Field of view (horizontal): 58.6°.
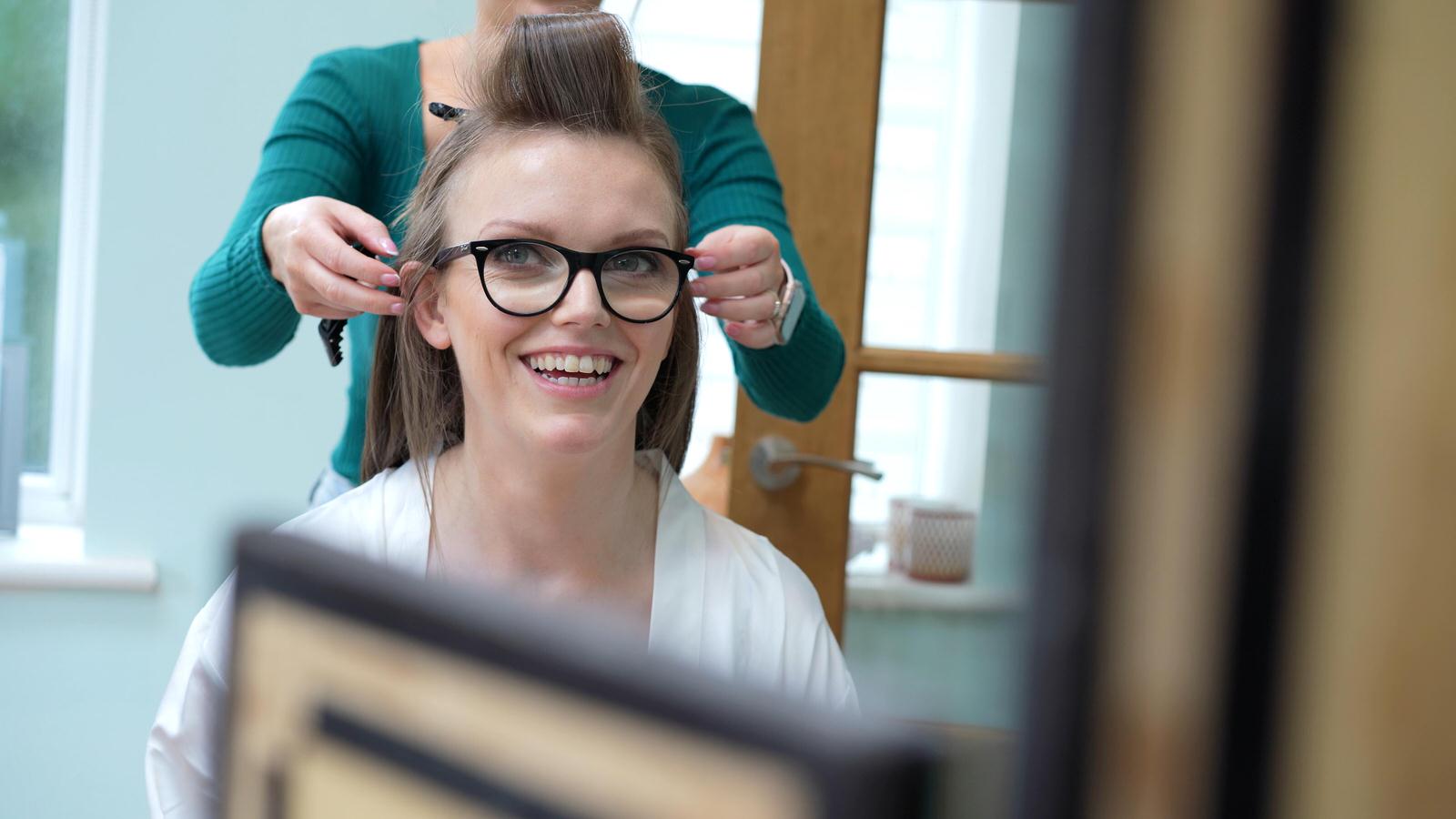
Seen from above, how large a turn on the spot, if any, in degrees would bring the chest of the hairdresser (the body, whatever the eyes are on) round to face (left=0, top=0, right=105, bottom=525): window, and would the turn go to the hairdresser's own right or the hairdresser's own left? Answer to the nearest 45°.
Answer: approximately 135° to the hairdresser's own right

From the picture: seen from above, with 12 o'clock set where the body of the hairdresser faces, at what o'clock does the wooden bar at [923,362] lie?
The wooden bar is roughly at 8 o'clock from the hairdresser.

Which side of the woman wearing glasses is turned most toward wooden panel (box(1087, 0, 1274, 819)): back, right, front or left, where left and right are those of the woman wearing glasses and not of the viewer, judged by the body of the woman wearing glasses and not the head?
front

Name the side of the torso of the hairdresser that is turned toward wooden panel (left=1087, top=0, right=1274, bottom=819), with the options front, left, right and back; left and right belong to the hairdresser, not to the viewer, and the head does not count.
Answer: front

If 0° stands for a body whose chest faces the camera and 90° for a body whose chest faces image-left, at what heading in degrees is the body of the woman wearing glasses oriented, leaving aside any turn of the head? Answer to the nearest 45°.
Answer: approximately 0°

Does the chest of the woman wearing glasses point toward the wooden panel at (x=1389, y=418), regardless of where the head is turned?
yes

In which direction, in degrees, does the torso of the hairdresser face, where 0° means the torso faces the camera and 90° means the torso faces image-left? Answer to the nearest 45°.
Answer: approximately 0°

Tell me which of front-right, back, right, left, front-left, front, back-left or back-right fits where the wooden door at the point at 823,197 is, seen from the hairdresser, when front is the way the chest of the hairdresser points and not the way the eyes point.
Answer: back-left

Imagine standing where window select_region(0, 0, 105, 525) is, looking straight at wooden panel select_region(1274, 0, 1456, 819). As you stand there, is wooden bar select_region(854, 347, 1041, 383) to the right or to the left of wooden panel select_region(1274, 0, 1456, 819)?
left
